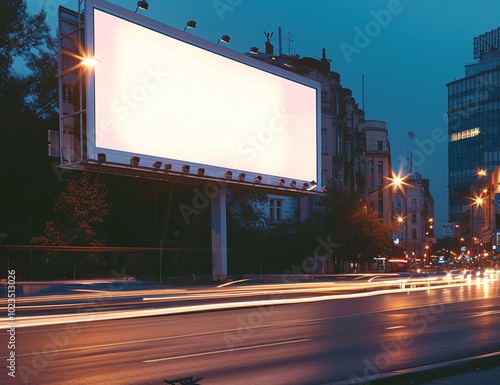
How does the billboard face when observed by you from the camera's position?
facing the viewer and to the right of the viewer

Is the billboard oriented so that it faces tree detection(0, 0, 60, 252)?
no

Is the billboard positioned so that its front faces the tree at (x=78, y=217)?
no
